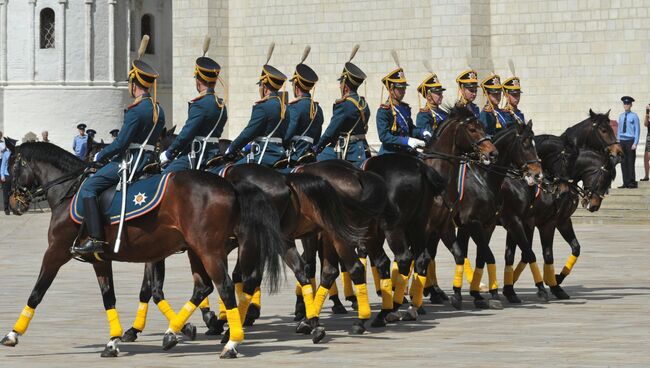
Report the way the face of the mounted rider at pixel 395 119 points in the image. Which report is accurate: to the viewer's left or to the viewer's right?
to the viewer's right

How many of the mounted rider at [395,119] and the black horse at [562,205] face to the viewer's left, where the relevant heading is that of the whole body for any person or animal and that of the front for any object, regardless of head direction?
0

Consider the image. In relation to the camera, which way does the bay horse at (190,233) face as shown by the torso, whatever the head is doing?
to the viewer's left

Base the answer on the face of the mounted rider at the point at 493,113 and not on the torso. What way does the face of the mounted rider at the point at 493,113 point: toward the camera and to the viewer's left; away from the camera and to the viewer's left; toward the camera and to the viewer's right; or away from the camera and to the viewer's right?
toward the camera and to the viewer's right

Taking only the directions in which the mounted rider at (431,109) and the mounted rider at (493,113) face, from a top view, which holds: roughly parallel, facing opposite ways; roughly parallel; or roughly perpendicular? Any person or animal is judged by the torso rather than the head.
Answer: roughly parallel

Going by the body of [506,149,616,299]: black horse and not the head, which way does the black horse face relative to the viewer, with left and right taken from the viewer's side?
facing the viewer and to the right of the viewer

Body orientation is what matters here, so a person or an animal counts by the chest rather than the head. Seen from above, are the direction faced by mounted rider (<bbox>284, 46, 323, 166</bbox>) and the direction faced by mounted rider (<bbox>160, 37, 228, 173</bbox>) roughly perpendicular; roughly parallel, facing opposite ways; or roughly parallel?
roughly parallel
